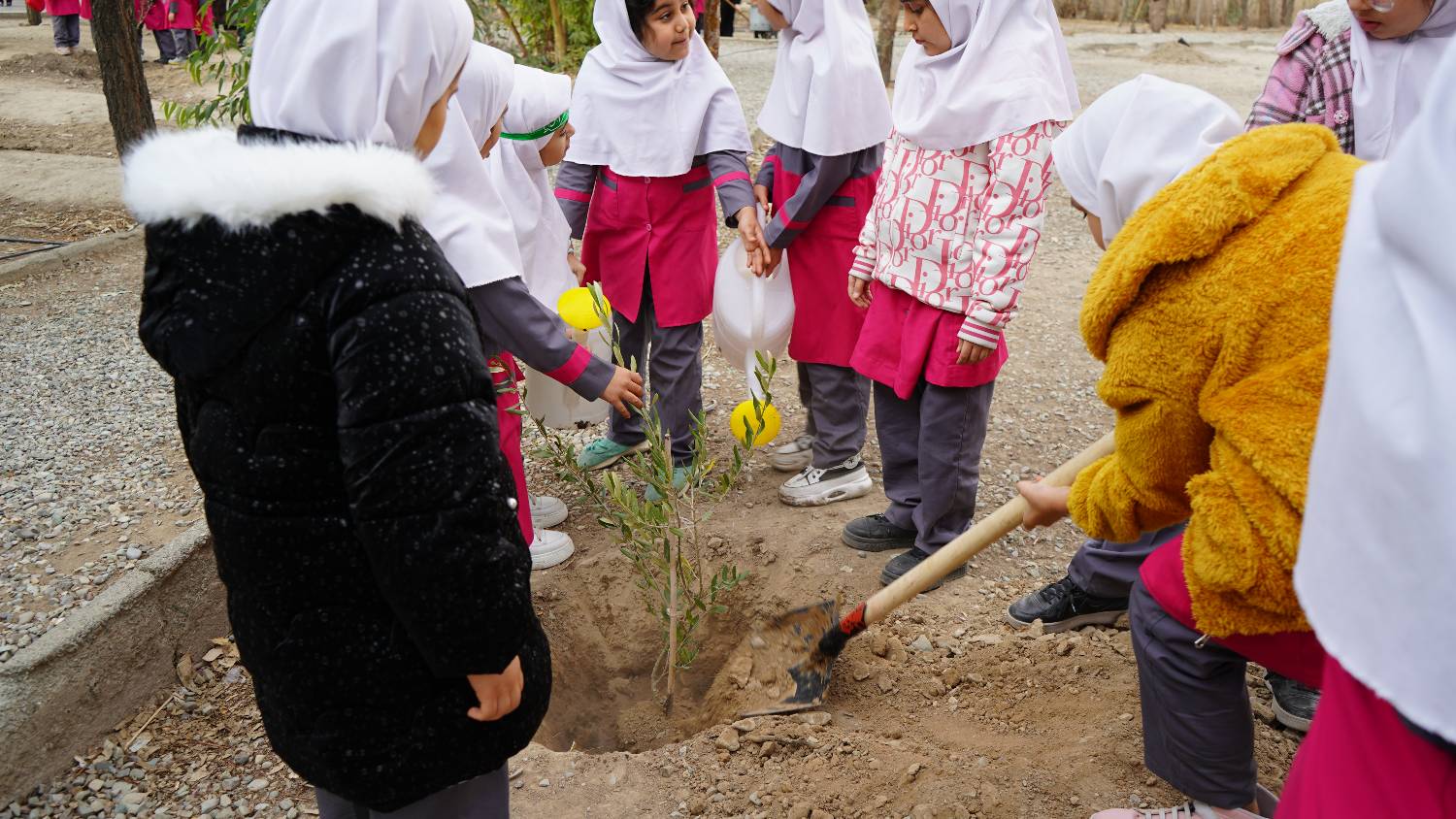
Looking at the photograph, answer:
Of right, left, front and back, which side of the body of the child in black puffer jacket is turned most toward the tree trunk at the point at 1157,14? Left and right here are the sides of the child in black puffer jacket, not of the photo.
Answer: front

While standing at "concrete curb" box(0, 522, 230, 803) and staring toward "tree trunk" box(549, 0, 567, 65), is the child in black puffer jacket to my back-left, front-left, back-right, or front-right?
back-right

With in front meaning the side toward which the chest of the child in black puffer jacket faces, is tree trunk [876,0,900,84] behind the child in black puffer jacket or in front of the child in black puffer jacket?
in front

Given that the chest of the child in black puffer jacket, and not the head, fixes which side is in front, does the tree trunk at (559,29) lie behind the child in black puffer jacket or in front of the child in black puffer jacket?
in front

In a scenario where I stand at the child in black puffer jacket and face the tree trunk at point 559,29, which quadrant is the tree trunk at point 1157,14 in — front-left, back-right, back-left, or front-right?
front-right

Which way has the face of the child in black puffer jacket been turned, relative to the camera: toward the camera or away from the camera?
away from the camera

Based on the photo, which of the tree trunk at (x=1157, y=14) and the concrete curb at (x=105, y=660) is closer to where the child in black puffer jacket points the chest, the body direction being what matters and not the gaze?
the tree trunk

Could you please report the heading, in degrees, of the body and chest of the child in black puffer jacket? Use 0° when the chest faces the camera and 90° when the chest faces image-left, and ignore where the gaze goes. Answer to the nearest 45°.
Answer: approximately 225°

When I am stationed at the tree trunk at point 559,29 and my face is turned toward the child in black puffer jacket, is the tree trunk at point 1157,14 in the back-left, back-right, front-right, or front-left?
back-left

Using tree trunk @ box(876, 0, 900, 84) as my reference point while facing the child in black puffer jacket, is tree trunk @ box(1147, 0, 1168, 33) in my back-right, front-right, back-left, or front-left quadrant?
back-left

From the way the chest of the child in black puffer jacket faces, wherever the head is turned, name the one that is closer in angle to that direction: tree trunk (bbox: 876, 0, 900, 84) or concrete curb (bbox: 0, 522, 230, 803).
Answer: the tree trunk

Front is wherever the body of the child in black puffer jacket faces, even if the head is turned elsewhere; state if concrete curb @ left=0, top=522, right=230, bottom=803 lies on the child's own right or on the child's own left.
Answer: on the child's own left
